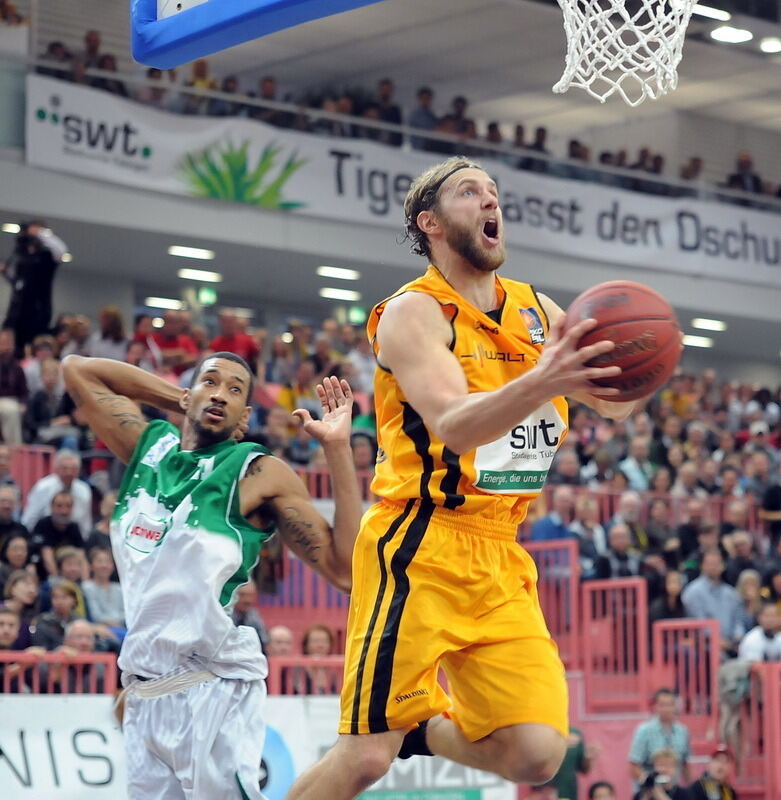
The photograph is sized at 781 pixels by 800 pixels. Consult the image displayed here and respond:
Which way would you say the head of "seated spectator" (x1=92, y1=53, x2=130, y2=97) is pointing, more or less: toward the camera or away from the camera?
toward the camera

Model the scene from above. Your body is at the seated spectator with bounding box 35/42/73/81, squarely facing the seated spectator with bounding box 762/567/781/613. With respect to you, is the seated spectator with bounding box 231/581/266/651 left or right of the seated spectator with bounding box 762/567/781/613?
right

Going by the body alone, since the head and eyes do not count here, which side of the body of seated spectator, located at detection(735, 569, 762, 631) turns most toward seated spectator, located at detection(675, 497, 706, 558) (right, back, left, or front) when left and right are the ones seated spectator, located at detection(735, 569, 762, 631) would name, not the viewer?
back

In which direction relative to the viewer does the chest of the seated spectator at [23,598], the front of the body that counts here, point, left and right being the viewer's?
facing the viewer and to the right of the viewer

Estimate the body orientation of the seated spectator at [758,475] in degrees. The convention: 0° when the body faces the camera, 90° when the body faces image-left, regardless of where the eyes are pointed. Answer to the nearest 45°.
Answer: approximately 45°

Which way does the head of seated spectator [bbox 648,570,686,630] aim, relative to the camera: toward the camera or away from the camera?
toward the camera

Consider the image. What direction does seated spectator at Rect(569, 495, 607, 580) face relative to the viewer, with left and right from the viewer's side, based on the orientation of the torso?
facing the viewer

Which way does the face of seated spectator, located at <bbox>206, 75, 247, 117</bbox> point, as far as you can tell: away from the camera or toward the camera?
toward the camera

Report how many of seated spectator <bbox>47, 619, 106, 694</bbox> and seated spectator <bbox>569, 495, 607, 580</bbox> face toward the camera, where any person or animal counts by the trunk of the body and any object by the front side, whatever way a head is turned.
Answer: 2

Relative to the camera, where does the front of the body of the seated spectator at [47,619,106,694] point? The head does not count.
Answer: toward the camera

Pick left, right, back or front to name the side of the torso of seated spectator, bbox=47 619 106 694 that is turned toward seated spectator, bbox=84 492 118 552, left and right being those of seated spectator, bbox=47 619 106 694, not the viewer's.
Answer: back

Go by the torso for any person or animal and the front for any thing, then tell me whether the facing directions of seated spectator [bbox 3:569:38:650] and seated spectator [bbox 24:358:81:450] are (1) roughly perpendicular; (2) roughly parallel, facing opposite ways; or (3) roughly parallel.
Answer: roughly parallel

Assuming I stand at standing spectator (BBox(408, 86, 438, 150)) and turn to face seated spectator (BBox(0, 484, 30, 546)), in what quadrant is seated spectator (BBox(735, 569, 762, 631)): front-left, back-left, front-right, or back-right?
front-left

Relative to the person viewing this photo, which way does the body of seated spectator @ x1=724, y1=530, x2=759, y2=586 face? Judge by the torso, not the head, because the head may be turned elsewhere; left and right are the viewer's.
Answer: facing the viewer and to the left of the viewer

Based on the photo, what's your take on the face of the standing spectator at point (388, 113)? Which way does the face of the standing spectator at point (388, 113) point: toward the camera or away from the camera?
toward the camera
